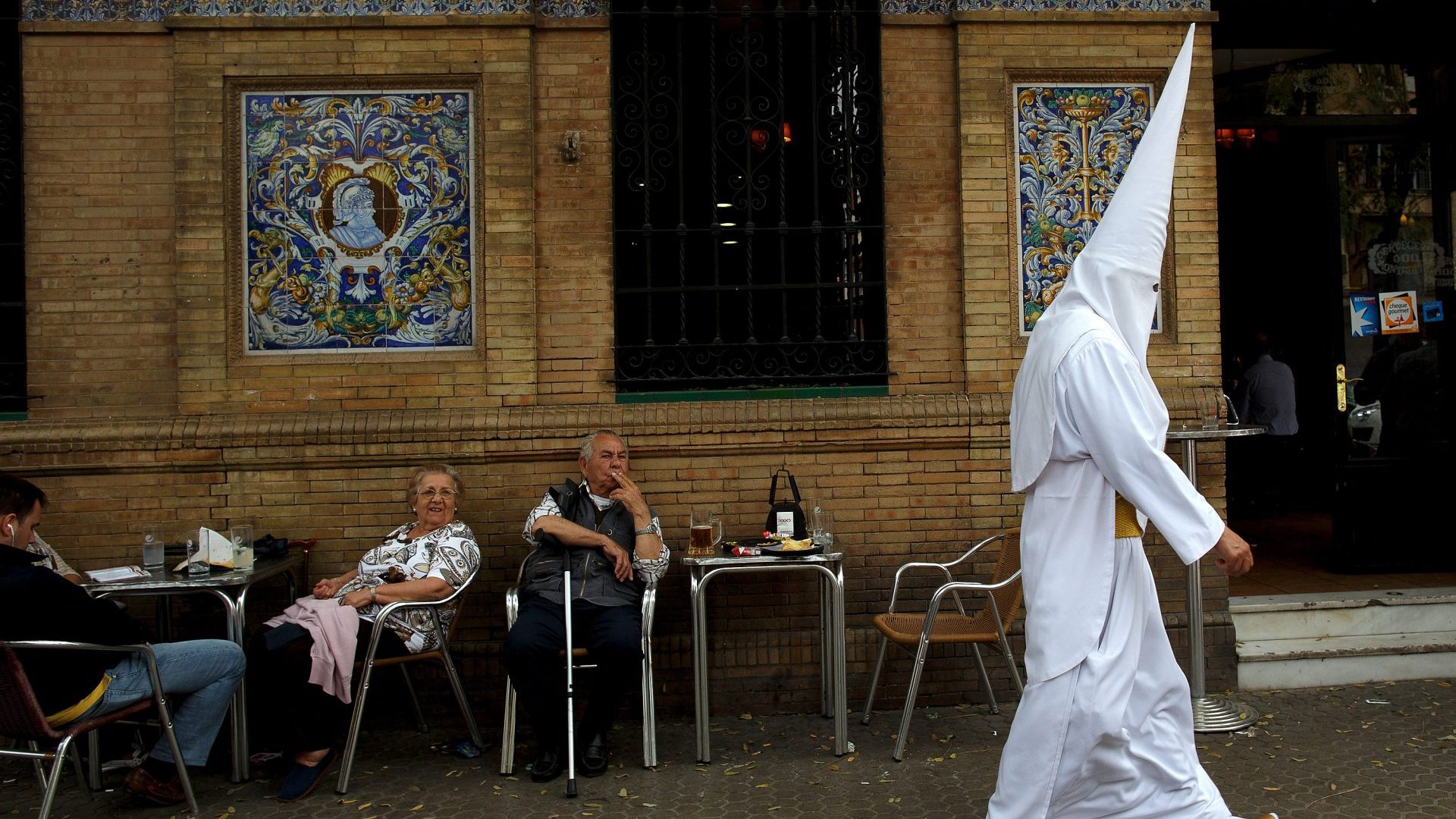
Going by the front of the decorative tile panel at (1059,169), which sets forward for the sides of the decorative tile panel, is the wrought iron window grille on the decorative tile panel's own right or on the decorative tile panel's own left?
on the decorative tile panel's own right

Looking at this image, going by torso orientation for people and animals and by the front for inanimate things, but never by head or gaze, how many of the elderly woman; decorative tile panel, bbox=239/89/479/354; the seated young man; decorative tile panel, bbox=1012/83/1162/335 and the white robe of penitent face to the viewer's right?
2

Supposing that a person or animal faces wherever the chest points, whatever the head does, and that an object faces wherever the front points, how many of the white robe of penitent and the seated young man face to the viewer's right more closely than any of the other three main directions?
2

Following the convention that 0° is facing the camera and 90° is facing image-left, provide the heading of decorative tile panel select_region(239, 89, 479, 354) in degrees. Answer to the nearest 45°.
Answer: approximately 0°

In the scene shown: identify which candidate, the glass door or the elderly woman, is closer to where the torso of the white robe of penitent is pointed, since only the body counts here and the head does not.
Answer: the glass door

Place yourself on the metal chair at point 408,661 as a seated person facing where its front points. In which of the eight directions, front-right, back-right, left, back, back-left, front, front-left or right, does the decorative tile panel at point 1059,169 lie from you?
back-left

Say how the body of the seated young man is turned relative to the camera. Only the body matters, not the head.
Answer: to the viewer's right

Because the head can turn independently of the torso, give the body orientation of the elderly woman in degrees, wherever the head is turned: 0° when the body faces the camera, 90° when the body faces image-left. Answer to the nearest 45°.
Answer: approximately 45°

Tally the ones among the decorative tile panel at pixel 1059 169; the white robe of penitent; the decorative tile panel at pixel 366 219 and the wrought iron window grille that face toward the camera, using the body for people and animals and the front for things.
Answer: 3

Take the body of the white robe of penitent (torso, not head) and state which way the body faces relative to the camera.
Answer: to the viewer's right
